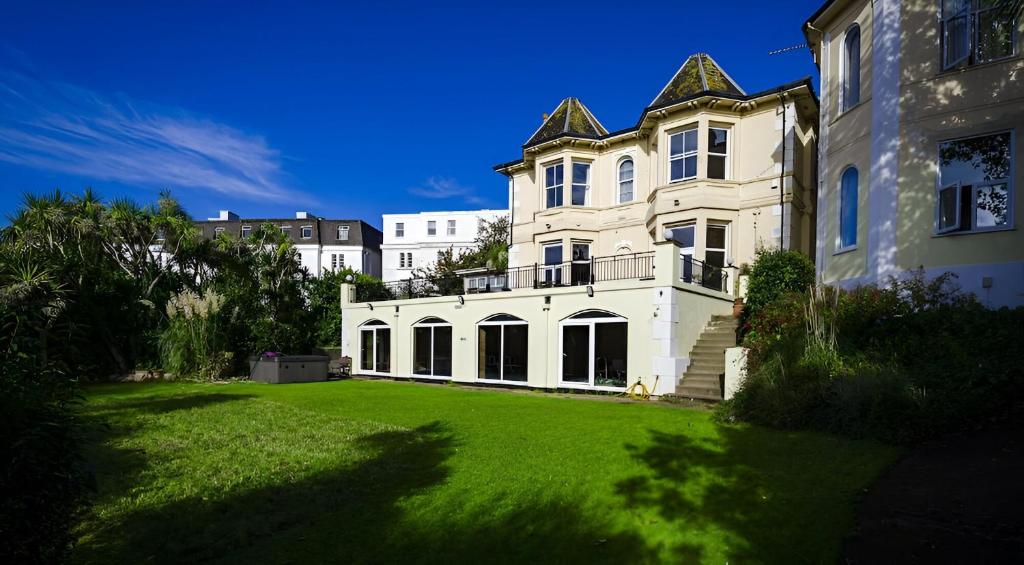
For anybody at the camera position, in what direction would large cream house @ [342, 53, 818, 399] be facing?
facing the viewer and to the left of the viewer

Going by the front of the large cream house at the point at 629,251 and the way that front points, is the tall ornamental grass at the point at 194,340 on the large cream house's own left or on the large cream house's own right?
on the large cream house's own right

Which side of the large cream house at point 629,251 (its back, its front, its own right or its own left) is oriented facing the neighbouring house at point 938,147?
left

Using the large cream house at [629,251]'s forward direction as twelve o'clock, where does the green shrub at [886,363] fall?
The green shrub is roughly at 10 o'clock from the large cream house.

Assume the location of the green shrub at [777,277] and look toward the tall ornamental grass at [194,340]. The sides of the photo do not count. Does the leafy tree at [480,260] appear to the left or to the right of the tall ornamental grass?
right

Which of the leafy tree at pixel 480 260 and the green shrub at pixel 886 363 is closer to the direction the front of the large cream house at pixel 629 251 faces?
the green shrub
